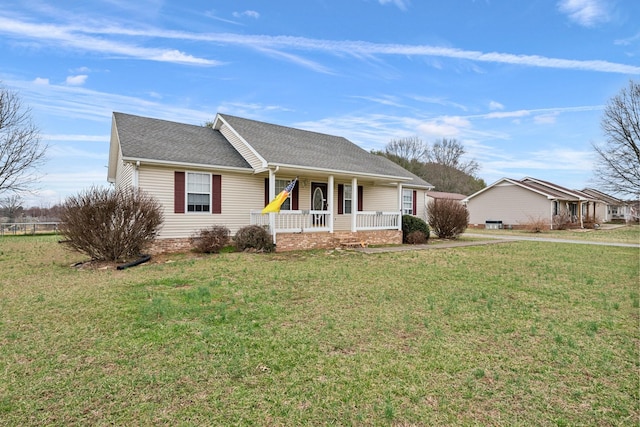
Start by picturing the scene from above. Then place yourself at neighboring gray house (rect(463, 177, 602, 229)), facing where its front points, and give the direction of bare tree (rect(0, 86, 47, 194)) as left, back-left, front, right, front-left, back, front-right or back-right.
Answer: back-right

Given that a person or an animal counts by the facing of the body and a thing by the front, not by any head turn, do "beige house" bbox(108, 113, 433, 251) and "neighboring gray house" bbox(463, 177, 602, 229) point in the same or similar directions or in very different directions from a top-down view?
same or similar directions

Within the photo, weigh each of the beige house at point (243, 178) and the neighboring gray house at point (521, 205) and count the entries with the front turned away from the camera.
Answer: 0

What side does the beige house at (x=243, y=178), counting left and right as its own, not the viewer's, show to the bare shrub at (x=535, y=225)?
left

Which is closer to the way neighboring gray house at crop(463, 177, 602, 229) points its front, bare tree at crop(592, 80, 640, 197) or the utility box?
the bare tree

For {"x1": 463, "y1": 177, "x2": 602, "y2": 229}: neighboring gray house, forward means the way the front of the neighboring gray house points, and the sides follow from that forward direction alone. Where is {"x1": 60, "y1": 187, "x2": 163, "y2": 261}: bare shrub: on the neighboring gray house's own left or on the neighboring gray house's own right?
on the neighboring gray house's own right

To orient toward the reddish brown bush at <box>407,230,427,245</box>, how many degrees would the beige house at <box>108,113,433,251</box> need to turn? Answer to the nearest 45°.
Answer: approximately 45° to its left

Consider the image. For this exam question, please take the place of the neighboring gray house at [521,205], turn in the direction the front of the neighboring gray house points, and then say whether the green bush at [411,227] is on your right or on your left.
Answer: on your right

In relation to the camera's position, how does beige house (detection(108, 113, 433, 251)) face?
facing the viewer and to the right of the viewer

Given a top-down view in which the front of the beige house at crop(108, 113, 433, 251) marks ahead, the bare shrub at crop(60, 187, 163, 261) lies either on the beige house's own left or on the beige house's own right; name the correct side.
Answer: on the beige house's own right

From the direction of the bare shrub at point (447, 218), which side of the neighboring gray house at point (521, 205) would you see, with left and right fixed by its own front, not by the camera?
right

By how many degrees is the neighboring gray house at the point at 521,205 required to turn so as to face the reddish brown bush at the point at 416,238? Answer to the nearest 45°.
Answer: approximately 90° to its right

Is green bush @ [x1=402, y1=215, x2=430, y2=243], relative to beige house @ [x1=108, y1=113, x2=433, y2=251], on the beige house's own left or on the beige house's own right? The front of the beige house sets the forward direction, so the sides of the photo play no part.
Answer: on the beige house's own left

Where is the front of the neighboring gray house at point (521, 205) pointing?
to the viewer's right
